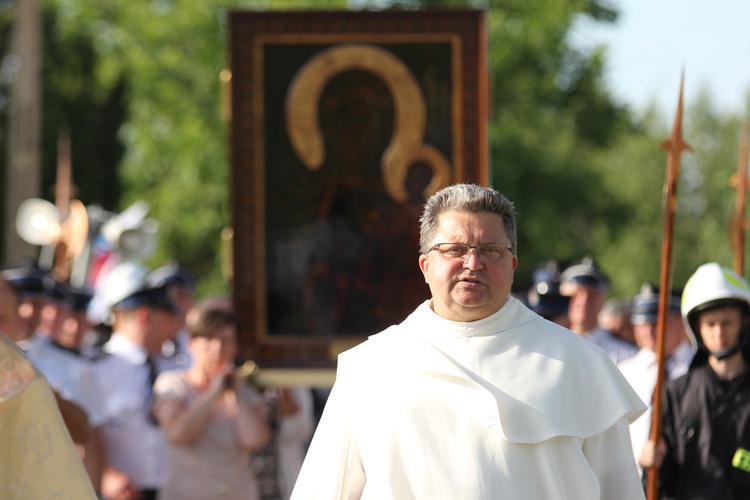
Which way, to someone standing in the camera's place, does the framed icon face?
facing the viewer

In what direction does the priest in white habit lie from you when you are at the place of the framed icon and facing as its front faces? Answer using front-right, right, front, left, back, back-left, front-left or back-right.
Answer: front

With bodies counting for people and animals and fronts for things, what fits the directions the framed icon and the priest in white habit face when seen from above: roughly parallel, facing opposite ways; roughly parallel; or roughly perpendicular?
roughly parallel

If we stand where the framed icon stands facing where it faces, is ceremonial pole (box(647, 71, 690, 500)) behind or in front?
in front

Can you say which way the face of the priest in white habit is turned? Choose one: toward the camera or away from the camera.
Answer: toward the camera

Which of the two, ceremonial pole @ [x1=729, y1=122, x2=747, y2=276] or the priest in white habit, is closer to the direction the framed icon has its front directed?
the priest in white habit

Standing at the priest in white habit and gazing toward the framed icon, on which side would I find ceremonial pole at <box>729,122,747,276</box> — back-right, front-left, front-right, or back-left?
front-right

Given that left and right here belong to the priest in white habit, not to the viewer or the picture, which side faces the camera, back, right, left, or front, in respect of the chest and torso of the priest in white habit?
front

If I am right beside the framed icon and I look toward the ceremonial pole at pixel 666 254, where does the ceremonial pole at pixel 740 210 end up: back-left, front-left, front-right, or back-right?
front-left
